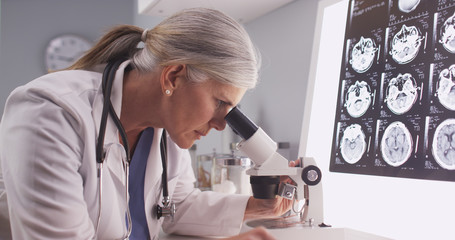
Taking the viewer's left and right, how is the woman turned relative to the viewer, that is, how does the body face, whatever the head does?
facing the viewer and to the right of the viewer

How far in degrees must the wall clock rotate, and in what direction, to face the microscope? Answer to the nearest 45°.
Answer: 0° — it already faces it

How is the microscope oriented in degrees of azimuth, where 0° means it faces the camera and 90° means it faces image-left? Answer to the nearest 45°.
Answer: approximately 90°

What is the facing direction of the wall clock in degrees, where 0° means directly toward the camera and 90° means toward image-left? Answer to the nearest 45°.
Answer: approximately 0°

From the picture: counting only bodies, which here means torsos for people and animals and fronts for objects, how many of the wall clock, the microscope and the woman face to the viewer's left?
1

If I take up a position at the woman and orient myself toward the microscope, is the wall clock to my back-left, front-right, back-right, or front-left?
back-left

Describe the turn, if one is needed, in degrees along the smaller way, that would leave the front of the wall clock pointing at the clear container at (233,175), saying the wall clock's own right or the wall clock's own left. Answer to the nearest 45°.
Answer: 0° — it already faces it

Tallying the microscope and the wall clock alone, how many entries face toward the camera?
1

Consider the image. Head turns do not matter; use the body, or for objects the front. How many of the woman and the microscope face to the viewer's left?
1

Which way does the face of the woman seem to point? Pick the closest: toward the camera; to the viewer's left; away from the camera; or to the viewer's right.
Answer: to the viewer's right

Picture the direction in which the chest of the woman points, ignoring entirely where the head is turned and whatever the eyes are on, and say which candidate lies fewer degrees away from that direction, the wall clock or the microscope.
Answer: the microscope

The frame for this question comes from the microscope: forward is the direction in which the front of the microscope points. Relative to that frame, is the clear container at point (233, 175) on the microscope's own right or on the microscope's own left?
on the microscope's own right

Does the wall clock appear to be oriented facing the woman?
yes
